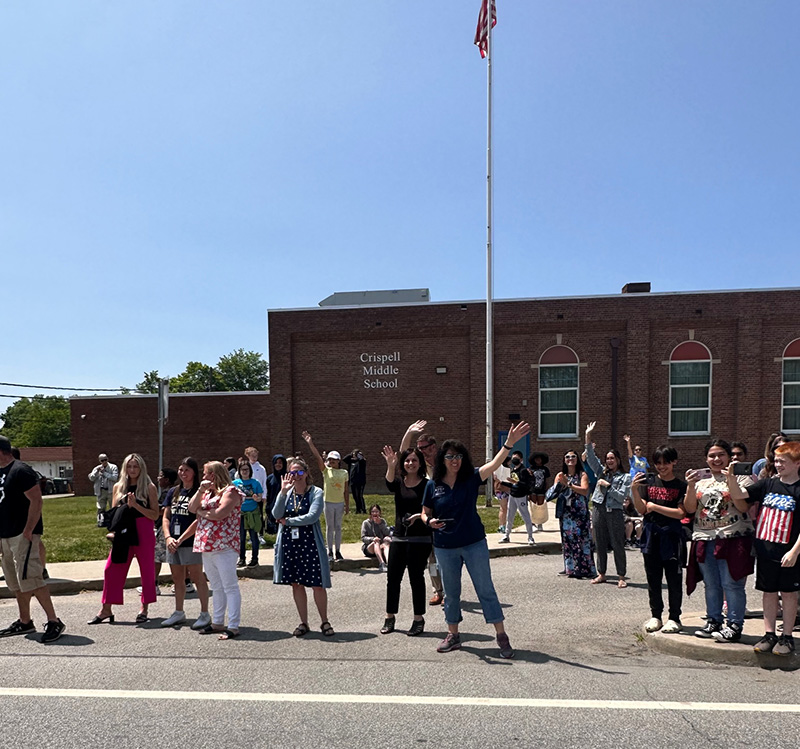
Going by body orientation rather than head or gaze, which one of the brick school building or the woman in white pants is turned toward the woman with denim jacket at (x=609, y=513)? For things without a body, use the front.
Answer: the brick school building

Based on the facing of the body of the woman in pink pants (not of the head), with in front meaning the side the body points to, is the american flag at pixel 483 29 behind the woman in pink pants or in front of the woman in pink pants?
behind

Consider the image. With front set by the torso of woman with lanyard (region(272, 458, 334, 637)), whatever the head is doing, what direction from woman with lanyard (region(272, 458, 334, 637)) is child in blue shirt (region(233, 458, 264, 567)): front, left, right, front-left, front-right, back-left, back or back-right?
back

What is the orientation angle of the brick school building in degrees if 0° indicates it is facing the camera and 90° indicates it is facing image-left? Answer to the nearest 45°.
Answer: approximately 0°

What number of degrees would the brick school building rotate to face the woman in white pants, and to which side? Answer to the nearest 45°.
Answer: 0° — it already faces them

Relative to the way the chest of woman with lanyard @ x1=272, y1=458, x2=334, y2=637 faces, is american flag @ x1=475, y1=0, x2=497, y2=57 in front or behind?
behind
